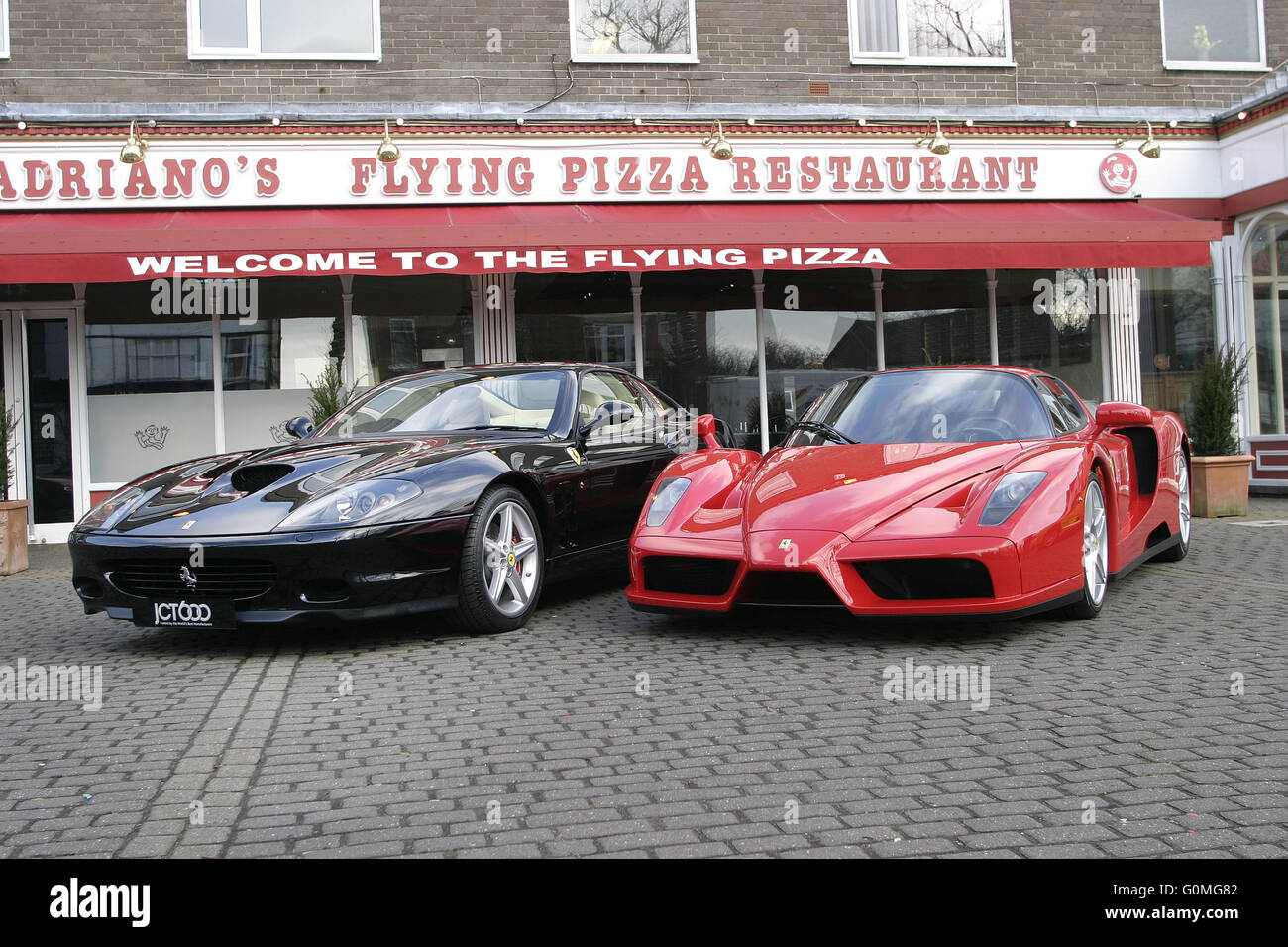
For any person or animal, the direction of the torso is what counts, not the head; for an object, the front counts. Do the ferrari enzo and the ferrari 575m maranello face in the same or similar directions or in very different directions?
same or similar directions

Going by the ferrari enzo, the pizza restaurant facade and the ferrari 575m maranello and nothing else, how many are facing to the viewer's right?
0

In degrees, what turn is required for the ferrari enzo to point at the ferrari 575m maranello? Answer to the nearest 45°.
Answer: approximately 45° to its right

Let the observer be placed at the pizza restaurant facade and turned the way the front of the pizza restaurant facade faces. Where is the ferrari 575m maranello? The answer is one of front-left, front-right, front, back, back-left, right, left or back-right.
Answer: front

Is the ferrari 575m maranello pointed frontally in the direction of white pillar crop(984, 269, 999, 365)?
no

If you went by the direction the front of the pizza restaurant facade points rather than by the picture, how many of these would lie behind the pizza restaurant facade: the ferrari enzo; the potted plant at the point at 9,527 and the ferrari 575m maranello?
0

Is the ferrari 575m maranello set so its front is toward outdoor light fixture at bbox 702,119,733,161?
no

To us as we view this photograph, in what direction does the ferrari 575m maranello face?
facing the viewer and to the left of the viewer

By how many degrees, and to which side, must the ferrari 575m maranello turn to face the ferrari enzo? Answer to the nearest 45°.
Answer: approximately 135° to its left

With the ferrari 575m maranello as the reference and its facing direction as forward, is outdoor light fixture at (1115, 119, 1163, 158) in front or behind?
behind

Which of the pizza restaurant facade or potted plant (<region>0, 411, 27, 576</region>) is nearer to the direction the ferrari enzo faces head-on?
the potted plant

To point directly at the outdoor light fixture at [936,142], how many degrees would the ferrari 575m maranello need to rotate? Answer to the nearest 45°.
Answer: approximately 180°

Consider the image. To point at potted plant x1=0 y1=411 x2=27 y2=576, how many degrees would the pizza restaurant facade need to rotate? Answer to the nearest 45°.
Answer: approximately 45° to its right

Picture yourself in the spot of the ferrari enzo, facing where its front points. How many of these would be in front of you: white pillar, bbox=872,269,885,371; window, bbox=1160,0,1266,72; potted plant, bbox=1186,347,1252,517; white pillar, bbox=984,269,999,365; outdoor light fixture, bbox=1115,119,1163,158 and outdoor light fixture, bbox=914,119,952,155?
0

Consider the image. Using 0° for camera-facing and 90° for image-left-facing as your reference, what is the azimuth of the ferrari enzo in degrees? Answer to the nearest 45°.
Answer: approximately 45°

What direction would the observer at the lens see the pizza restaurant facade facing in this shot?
facing the viewer

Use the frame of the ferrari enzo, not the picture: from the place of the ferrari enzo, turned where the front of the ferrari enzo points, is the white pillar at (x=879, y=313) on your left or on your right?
on your right

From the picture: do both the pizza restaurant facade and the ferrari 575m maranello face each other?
no

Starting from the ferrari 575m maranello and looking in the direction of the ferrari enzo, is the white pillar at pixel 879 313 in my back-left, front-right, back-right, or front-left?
front-left
